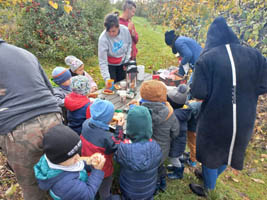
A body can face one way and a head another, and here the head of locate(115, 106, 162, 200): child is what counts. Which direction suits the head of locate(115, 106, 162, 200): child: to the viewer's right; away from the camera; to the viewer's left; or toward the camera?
away from the camera

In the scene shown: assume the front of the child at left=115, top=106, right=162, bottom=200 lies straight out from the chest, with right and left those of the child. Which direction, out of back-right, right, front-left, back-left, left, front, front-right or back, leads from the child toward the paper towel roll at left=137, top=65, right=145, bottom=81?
front

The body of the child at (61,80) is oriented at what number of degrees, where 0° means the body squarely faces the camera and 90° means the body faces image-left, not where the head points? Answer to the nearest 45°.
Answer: approximately 270°

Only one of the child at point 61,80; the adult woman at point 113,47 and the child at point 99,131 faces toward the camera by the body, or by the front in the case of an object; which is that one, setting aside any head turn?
the adult woman

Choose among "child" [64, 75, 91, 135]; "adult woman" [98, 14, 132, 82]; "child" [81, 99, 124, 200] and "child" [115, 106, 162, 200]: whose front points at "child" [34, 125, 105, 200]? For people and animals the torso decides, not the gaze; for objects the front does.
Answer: the adult woman

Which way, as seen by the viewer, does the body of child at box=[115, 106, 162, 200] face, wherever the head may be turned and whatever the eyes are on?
away from the camera

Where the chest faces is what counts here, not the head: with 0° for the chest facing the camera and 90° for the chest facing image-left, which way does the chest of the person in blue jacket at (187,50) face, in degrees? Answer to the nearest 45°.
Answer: approximately 90°

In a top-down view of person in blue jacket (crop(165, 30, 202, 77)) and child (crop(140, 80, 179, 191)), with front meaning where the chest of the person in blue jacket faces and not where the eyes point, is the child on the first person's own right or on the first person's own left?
on the first person's own left

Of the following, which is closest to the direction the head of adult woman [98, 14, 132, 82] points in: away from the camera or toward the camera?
toward the camera

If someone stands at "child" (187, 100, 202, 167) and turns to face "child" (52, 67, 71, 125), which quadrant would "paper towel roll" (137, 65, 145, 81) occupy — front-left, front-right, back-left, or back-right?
front-right

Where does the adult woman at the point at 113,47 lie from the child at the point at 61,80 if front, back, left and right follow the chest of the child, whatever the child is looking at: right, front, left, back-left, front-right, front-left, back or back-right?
front-left

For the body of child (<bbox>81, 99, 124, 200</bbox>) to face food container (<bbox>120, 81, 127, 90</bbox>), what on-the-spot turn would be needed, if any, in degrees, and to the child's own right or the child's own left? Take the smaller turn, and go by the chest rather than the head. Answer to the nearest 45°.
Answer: approximately 45° to the child's own left

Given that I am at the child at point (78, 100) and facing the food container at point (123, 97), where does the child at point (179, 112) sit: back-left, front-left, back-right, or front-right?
front-right

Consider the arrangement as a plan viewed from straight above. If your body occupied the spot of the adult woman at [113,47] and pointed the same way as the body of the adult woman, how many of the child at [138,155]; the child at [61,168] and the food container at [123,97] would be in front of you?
3

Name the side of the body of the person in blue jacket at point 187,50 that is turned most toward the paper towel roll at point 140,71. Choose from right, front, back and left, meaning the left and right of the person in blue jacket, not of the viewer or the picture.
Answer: front
